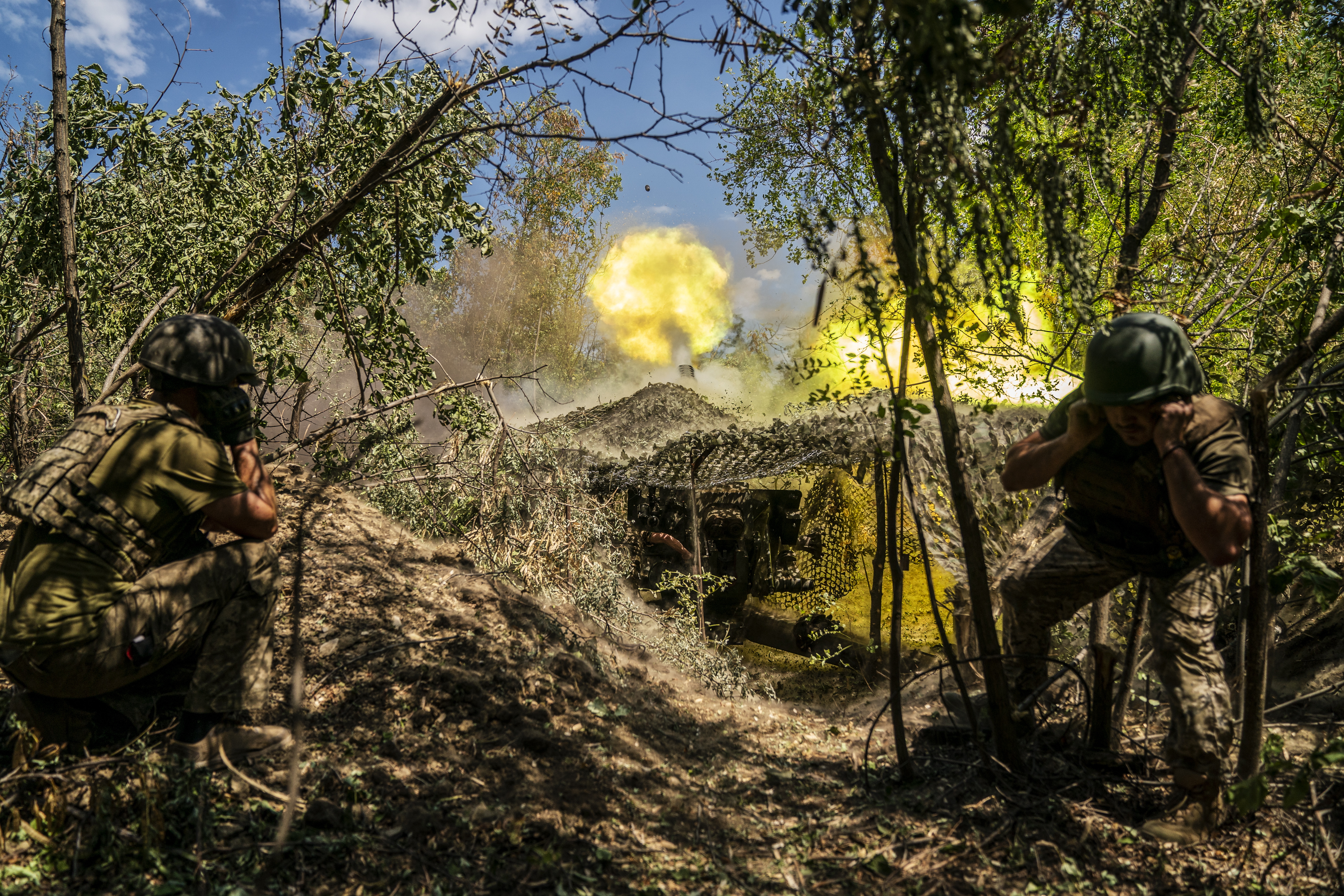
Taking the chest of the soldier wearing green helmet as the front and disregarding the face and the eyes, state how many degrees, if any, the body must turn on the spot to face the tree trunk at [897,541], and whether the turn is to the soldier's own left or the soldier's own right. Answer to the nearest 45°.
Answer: approximately 45° to the soldier's own right

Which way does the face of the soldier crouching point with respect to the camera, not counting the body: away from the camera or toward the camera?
away from the camera

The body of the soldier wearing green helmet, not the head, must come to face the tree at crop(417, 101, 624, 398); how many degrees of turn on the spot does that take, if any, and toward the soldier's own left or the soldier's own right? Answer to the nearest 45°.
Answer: approximately 90° to the soldier's own right

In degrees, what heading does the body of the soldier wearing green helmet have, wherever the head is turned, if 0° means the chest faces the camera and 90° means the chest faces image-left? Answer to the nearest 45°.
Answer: approximately 45°

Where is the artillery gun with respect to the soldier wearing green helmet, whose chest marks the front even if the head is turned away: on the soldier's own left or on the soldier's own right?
on the soldier's own right
